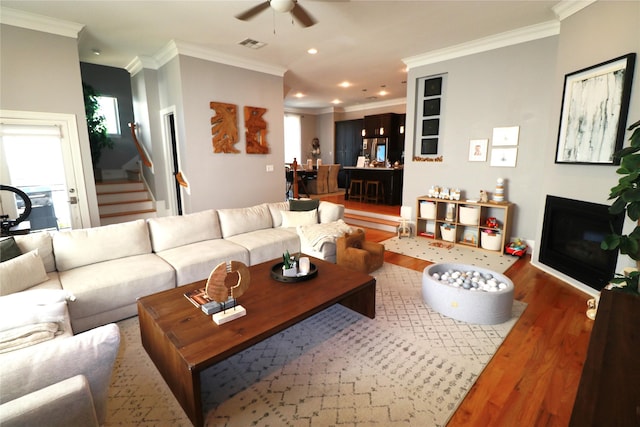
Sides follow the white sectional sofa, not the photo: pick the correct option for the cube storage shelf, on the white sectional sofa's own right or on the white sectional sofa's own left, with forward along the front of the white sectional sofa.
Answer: on the white sectional sofa's own left

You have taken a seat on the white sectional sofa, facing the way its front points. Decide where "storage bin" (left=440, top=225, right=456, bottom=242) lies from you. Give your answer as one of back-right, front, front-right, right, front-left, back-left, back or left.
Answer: front-left

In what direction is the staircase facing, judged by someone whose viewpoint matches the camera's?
facing the viewer and to the right of the viewer

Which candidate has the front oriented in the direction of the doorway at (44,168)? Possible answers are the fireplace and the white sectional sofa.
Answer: the fireplace

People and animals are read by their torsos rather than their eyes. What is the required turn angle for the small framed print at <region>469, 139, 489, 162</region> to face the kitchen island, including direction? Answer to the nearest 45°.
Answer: approximately 90° to its right

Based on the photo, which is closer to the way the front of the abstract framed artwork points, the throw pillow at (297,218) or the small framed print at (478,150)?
the throw pillow

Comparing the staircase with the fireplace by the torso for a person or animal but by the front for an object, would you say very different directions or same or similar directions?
very different directions

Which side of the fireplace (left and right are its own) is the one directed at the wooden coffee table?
front

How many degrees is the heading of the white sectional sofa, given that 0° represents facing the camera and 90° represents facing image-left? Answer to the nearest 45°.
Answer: approximately 315°

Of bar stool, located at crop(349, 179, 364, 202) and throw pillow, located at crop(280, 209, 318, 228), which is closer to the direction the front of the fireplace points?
the throw pillow

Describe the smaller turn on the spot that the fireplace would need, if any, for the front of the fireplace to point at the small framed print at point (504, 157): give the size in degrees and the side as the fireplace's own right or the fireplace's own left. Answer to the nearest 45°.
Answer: approximately 90° to the fireplace's own right

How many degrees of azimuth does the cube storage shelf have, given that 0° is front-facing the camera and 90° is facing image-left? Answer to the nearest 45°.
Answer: approximately 45°

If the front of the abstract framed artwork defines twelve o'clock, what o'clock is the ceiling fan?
The ceiling fan is roughly at 12 o'clock from the abstract framed artwork.

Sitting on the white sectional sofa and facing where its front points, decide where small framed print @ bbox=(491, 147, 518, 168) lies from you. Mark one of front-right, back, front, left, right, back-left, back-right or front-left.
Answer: front-left
